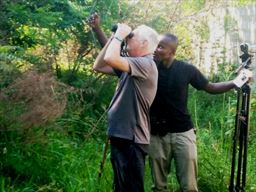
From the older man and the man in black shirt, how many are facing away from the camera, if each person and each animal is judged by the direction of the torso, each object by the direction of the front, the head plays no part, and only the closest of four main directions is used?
0

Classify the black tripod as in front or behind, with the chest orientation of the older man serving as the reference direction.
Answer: behind

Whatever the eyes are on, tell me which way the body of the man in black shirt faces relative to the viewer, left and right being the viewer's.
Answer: facing the viewer and to the left of the viewer

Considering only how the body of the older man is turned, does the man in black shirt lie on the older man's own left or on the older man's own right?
on the older man's own right

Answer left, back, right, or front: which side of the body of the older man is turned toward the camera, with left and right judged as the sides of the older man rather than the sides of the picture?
left
